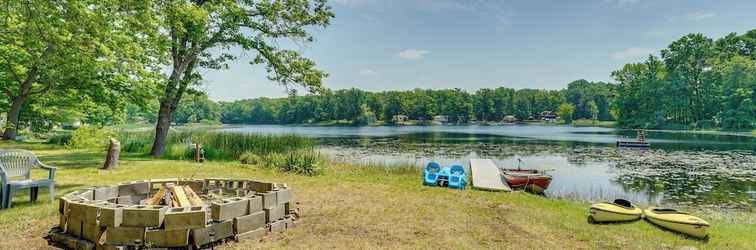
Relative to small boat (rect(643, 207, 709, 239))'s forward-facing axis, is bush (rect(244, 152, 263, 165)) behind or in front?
behind

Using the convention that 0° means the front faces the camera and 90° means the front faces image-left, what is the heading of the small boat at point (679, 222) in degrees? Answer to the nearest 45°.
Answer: approximately 315°

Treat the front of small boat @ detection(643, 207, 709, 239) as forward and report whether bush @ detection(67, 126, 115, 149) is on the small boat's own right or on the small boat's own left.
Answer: on the small boat's own right

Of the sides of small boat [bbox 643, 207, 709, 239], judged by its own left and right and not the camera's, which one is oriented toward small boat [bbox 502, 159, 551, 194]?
back

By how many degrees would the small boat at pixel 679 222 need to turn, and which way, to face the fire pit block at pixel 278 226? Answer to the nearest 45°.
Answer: approximately 90° to its right

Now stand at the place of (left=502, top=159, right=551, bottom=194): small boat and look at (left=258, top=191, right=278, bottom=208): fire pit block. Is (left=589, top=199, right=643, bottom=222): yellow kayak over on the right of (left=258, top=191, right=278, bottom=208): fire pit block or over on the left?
left

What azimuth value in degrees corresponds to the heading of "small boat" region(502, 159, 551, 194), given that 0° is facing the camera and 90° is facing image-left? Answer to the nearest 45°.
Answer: approximately 315°

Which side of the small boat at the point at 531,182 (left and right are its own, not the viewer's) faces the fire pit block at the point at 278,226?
right

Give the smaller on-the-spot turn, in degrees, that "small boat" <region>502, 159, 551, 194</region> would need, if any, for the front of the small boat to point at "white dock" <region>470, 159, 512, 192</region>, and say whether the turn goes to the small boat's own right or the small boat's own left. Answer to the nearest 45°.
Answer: approximately 135° to the small boat's own right
